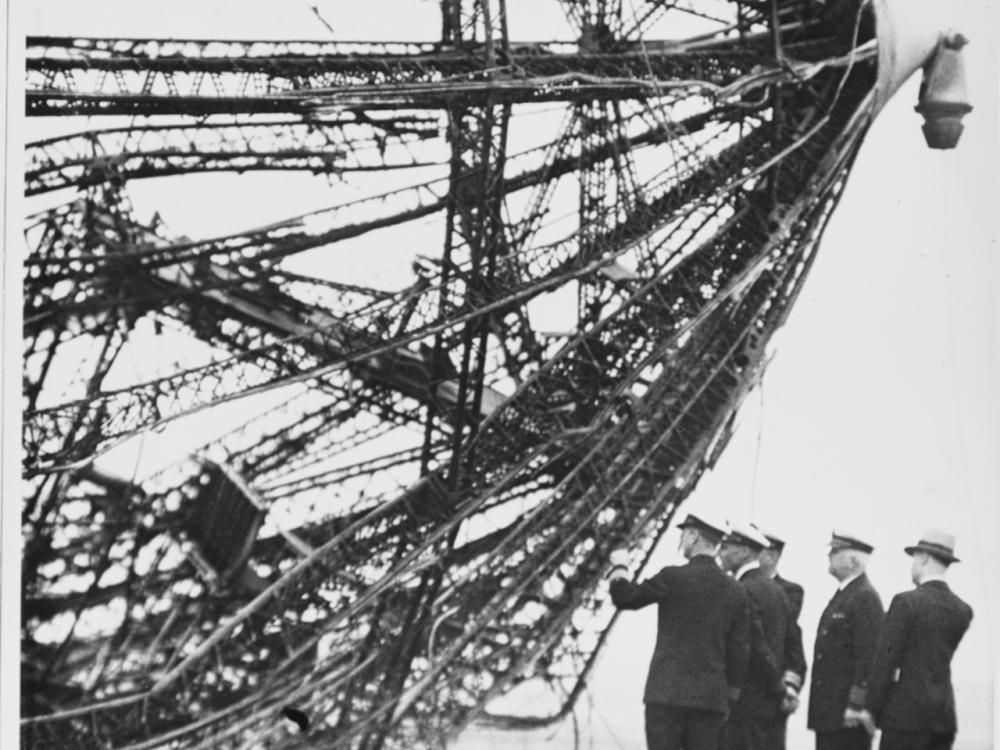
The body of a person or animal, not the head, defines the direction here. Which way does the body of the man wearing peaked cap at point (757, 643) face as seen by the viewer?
to the viewer's left

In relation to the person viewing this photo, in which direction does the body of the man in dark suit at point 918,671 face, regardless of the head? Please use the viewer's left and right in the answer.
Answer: facing away from the viewer and to the left of the viewer

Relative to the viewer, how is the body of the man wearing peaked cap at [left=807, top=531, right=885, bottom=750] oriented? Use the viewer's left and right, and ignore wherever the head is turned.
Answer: facing to the left of the viewer

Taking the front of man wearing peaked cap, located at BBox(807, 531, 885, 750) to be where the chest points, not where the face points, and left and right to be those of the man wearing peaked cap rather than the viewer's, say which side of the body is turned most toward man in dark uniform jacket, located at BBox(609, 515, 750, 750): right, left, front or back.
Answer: front

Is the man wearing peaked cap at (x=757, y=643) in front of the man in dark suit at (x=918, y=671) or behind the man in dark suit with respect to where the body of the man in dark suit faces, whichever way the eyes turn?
in front

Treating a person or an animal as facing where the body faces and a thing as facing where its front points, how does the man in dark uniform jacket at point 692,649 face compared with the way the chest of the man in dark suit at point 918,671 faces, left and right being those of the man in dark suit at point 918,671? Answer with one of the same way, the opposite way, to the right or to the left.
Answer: the same way

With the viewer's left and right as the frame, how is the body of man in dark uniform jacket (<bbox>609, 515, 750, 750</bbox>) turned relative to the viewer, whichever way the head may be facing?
facing away from the viewer and to the left of the viewer

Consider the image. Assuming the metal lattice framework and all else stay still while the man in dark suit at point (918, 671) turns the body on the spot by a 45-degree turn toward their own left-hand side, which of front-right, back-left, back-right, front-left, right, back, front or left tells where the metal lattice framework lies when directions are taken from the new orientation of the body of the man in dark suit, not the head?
front

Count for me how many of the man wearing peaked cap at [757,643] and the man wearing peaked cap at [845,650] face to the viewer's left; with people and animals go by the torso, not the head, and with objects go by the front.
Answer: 2

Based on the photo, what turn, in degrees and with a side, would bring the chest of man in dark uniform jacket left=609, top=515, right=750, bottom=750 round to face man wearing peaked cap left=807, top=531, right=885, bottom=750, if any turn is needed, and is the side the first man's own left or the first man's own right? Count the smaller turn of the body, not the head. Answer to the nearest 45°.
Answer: approximately 135° to the first man's own right

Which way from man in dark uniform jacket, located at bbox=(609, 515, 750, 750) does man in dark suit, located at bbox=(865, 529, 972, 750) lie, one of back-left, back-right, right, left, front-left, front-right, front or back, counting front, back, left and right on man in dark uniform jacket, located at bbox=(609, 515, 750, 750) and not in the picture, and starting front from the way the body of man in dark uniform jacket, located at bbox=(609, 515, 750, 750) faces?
back-right

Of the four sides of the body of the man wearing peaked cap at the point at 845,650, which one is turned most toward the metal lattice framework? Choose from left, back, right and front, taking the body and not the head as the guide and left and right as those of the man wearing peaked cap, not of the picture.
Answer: front

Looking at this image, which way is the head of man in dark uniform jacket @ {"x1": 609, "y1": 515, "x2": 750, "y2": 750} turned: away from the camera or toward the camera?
away from the camera

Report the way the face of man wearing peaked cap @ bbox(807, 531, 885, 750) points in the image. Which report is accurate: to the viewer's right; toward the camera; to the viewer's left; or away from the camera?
to the viewer's left
